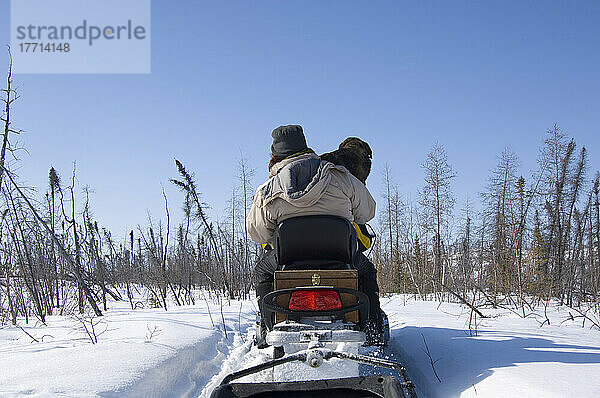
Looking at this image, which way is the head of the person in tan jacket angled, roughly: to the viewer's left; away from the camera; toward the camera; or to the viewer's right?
away from the camera

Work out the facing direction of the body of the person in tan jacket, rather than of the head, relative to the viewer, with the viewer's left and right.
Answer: facing away from the viewer

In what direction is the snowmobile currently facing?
away from the camera
